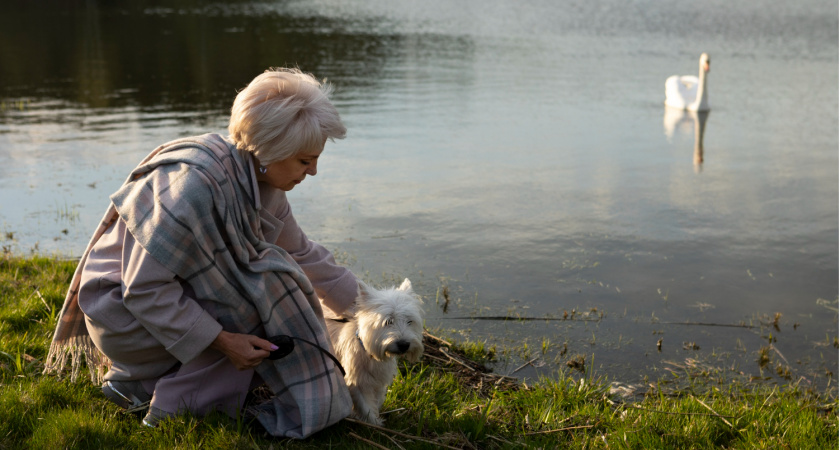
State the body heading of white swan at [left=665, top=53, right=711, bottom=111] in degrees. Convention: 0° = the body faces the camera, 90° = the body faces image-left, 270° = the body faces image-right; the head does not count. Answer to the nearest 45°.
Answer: approximately 315°

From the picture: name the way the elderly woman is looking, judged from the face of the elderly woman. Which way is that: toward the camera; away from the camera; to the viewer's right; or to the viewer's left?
to the viewer's right

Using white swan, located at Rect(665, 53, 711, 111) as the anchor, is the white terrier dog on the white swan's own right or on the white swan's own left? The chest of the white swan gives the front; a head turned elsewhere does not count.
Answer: on the white swan's own right

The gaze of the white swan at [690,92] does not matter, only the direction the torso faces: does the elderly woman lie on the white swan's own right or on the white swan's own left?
on the white swan's own right

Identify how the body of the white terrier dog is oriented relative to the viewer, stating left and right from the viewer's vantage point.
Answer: facing the viewer and to the right of the viewer

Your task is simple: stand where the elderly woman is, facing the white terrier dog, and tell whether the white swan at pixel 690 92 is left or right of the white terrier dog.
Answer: left

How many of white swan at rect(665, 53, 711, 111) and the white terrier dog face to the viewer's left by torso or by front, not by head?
0
